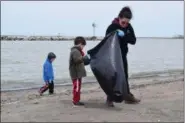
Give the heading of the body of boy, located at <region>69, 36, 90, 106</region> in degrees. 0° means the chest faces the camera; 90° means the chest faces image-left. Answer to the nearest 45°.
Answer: approximately 270°

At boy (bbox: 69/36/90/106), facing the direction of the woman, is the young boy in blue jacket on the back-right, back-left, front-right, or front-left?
back-left

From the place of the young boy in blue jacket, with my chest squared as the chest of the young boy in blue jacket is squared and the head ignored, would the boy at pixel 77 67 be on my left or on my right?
on my right

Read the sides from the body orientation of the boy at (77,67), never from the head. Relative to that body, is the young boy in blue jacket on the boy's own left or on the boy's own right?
on the boy's own left

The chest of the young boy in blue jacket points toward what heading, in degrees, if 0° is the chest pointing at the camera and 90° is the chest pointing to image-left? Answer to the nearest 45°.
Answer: approximately 270°

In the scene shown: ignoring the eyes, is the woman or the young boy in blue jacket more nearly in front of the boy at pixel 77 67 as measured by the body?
the woman

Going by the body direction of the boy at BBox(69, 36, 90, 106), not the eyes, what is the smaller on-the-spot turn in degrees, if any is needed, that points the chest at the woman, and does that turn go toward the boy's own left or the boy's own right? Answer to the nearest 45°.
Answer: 0° — they already face them
